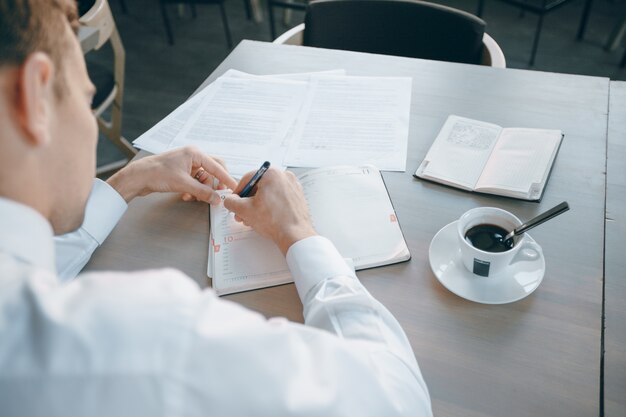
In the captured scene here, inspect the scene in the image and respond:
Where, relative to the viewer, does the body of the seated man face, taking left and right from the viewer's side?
facing away from the viewer and to the right of the viewer

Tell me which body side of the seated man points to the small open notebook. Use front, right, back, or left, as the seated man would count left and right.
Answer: front

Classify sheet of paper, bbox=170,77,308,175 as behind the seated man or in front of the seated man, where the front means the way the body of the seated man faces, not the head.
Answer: in front

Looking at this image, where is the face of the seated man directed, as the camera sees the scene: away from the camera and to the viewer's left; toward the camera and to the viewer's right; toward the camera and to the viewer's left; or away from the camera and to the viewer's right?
away from the camera and to the viewer's right

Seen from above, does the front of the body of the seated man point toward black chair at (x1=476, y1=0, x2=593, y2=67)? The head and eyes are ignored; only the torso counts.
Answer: yes

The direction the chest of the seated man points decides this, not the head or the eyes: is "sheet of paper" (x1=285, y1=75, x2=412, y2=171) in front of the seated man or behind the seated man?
in front
